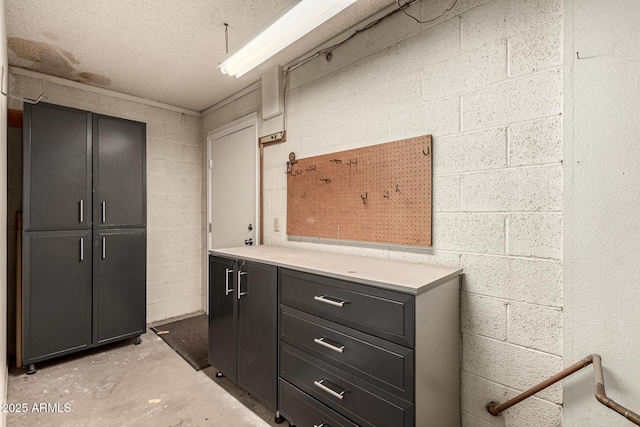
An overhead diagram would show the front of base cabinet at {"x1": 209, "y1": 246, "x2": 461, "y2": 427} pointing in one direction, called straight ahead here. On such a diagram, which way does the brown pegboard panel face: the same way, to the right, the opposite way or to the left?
the same way

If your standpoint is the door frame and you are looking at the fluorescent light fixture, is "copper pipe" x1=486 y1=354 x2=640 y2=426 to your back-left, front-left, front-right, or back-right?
front-left

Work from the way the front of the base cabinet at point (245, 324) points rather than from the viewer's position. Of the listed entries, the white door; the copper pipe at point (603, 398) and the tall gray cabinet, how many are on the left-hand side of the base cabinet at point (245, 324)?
1

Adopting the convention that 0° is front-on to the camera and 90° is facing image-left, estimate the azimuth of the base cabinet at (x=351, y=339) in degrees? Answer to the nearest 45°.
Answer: approximately 45°

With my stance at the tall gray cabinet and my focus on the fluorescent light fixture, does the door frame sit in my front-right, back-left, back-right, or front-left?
front-left

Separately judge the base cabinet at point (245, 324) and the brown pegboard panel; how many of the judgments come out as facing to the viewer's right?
0

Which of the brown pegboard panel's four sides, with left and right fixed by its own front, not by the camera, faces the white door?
right

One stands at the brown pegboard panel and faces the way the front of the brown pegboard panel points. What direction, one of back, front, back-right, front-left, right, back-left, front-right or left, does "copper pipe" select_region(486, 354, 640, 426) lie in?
left

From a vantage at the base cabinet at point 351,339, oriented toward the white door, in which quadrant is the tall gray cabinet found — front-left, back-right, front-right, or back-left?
front-left

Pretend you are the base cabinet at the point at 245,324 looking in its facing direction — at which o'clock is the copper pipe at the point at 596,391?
The copper pipe is roughly at 9 o'clock from the base cabinet.

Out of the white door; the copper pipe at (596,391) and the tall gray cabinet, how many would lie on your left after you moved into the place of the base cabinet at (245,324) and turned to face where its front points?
1

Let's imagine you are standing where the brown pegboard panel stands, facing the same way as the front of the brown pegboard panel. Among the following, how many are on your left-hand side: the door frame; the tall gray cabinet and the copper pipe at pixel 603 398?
1
